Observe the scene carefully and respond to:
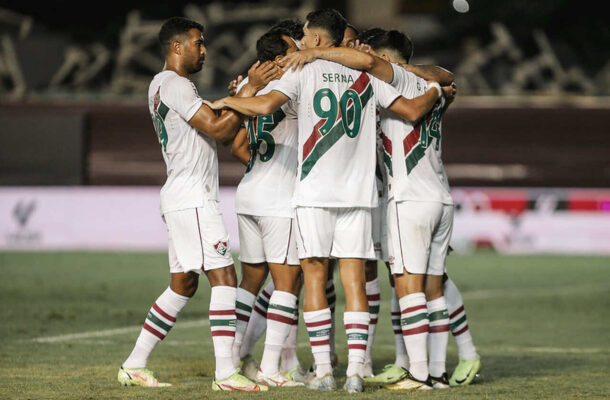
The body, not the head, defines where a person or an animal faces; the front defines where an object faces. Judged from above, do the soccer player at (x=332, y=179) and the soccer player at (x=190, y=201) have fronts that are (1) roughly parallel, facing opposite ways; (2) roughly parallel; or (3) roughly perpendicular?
roughly perpendicular

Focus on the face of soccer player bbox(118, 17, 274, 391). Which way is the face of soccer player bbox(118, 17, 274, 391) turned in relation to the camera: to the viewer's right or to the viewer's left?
to the viewer's right

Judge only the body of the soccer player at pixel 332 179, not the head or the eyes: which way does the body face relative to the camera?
away from the camera

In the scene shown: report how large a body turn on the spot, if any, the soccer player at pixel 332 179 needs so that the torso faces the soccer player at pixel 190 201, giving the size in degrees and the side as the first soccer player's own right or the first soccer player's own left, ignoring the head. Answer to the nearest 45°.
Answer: approximately 90° to the first soccer player's own left

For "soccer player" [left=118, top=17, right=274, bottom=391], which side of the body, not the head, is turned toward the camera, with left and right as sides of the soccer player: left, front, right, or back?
right

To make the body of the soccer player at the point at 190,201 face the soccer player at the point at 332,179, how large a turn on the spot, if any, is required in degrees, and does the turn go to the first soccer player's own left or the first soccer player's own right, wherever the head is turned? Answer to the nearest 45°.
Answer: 0° — they already face them

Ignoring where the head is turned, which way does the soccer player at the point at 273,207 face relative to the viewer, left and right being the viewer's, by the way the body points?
facing away from the viewer and to the right of the viewer

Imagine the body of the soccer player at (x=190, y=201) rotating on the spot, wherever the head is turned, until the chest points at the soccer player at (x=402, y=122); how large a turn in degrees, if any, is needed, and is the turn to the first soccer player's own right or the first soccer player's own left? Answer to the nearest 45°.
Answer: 0° — they already face them

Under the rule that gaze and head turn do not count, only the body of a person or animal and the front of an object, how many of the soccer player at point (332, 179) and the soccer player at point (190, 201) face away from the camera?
1

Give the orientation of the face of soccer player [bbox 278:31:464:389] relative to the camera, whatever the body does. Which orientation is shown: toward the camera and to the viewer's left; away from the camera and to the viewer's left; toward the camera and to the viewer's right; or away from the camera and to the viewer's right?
away from the camera and to the viewer's left
